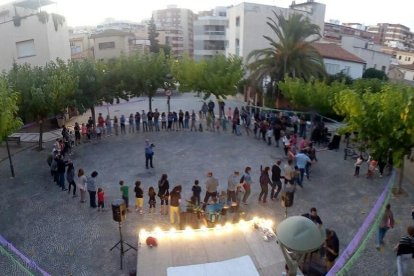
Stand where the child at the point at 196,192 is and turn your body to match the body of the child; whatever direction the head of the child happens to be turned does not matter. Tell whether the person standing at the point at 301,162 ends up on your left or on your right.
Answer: on your right

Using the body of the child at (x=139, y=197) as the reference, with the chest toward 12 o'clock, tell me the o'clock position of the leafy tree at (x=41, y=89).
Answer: The leafy tree is roughly at 11 o'clock from the child.

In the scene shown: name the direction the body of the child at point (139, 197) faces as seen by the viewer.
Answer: away from the camera

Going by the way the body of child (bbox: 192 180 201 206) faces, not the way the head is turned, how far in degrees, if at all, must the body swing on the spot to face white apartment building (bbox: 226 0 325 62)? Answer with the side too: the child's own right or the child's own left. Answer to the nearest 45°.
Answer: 0° — they already face it

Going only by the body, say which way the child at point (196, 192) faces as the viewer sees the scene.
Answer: away from the camera

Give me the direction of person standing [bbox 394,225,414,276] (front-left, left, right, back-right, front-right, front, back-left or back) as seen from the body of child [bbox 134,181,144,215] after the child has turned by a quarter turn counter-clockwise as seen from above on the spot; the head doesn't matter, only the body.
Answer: back-left

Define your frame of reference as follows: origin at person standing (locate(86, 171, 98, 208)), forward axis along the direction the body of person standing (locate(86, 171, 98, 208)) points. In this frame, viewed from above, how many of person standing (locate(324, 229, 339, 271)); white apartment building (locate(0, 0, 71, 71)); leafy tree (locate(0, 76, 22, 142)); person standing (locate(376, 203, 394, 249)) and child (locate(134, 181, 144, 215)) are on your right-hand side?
3

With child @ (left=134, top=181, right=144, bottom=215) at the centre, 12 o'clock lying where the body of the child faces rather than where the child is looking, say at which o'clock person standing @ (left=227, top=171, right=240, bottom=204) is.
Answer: The person standing is roughly at 3 o'clock from the child.

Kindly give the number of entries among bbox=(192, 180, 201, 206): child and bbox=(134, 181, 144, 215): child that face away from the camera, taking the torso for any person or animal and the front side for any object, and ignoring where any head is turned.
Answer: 2

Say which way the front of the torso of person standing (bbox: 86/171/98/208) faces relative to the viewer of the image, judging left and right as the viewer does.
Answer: facing away from the viewer and to the right of the viewer

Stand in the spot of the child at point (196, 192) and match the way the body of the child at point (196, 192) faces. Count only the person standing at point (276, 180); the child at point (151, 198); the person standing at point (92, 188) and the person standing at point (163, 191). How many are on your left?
3

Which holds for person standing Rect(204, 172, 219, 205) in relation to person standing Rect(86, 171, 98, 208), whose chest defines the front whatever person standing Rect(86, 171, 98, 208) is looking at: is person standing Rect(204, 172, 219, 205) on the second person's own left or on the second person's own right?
on the second person's own right

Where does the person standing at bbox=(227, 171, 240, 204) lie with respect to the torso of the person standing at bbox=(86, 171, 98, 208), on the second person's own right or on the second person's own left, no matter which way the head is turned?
on the second person's own right

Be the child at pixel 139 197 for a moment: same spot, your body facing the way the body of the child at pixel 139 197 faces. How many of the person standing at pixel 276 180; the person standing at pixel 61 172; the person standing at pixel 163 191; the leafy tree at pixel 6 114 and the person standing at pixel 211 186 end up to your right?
3

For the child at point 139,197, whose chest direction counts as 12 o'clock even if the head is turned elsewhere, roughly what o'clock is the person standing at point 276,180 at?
The person standing is roughly at 3 o'clock from the child.

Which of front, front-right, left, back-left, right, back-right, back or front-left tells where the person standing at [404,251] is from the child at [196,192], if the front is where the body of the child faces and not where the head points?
back-right

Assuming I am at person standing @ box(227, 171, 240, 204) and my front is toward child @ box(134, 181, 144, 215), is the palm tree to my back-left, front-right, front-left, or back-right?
back-right
